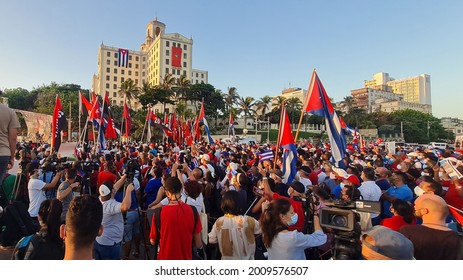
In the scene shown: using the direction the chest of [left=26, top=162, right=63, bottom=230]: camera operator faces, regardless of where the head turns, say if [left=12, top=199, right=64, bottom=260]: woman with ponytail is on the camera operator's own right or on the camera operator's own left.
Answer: on the camera operator's own right

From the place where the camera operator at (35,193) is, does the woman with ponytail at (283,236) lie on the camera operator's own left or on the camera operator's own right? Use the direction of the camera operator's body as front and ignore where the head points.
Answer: on the camera operator's own right
